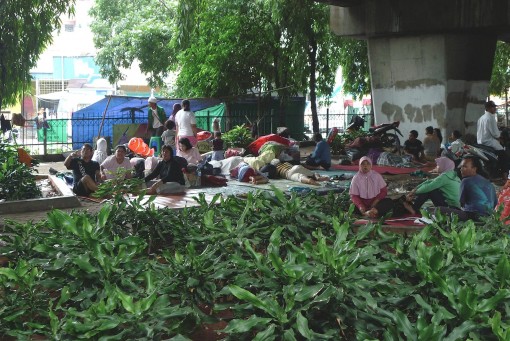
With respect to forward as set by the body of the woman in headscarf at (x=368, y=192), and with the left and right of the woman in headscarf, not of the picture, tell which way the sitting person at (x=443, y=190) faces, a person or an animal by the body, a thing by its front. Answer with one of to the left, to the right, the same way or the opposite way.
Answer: to the right

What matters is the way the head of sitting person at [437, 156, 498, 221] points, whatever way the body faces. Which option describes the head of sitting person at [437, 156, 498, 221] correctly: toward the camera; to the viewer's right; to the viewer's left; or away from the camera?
to the viewer's left

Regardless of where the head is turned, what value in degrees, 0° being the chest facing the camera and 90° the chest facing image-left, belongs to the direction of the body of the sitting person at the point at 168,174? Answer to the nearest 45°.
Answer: approximately 45°

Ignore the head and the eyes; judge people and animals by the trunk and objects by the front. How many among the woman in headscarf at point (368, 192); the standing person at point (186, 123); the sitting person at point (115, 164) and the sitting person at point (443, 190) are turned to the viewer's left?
1

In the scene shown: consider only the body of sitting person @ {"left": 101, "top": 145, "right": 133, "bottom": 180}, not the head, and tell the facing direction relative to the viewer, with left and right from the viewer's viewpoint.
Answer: facing the viewer

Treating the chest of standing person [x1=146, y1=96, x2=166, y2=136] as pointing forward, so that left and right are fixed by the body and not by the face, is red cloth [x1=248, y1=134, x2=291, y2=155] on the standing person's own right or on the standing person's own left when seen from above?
on the standing person's own left

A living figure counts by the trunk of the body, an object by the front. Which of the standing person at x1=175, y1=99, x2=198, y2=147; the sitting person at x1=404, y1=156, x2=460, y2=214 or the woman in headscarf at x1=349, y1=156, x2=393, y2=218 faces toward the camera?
the woman in headscarf

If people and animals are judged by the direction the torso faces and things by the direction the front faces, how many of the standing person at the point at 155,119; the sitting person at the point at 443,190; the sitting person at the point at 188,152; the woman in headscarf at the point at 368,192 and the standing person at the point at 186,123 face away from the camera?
1

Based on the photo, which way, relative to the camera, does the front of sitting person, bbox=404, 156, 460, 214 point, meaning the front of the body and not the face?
to the viewer's left

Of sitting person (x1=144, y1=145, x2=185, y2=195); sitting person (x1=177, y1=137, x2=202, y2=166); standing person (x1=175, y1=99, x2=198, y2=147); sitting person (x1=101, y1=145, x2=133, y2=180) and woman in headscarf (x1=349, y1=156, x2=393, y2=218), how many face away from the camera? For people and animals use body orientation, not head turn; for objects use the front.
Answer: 1

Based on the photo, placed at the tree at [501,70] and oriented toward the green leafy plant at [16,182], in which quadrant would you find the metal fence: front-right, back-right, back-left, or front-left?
front-right

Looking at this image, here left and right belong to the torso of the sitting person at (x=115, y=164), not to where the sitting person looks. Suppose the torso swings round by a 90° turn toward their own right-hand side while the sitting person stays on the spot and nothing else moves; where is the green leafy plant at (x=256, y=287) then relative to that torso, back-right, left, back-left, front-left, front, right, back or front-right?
left
